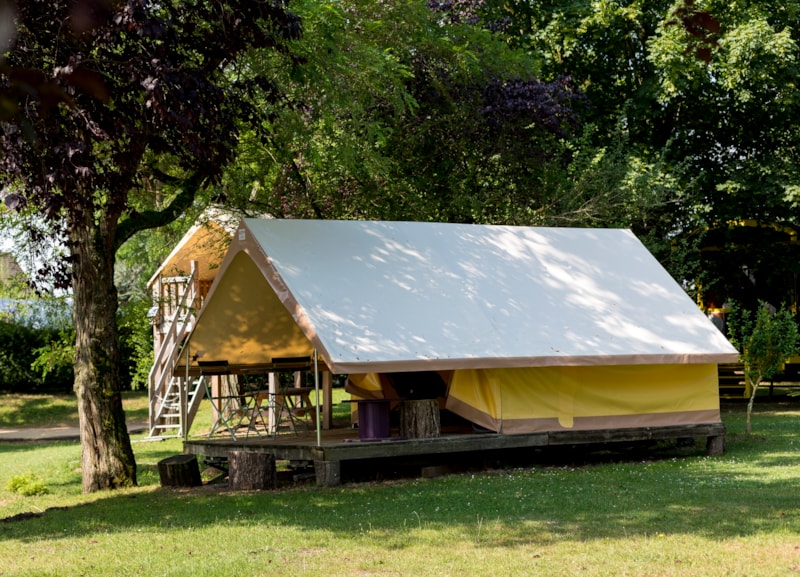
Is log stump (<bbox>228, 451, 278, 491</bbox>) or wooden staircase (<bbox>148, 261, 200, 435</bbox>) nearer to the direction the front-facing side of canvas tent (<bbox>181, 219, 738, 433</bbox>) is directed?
the log stump

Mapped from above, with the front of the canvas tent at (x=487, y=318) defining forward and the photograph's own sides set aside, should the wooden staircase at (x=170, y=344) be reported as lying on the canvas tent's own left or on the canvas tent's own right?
on the canvas tent's own right

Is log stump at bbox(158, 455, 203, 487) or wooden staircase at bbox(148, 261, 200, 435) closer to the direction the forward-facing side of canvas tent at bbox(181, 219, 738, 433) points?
the log stump

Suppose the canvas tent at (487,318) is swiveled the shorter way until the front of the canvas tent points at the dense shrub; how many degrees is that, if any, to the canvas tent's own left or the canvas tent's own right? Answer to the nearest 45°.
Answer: approximately 90° to the canvas tent's own right

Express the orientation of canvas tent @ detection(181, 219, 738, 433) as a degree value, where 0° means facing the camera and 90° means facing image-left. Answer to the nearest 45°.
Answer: approximately 45°

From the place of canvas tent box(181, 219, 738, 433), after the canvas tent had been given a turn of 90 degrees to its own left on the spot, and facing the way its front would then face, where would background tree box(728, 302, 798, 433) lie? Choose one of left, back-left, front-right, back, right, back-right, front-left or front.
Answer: left

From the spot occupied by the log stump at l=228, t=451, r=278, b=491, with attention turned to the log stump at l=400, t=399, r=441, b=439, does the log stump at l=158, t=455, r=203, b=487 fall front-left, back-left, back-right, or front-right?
back-left

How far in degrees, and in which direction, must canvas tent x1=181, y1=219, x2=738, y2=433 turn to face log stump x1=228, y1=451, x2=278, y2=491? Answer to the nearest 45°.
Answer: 0° — it already faces it

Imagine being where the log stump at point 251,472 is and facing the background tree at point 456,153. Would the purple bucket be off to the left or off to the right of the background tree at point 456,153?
right

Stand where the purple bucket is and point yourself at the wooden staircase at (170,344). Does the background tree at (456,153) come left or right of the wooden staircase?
right
